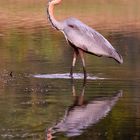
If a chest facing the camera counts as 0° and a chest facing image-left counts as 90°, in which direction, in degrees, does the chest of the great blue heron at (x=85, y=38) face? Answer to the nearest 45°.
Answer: approximately 90°
